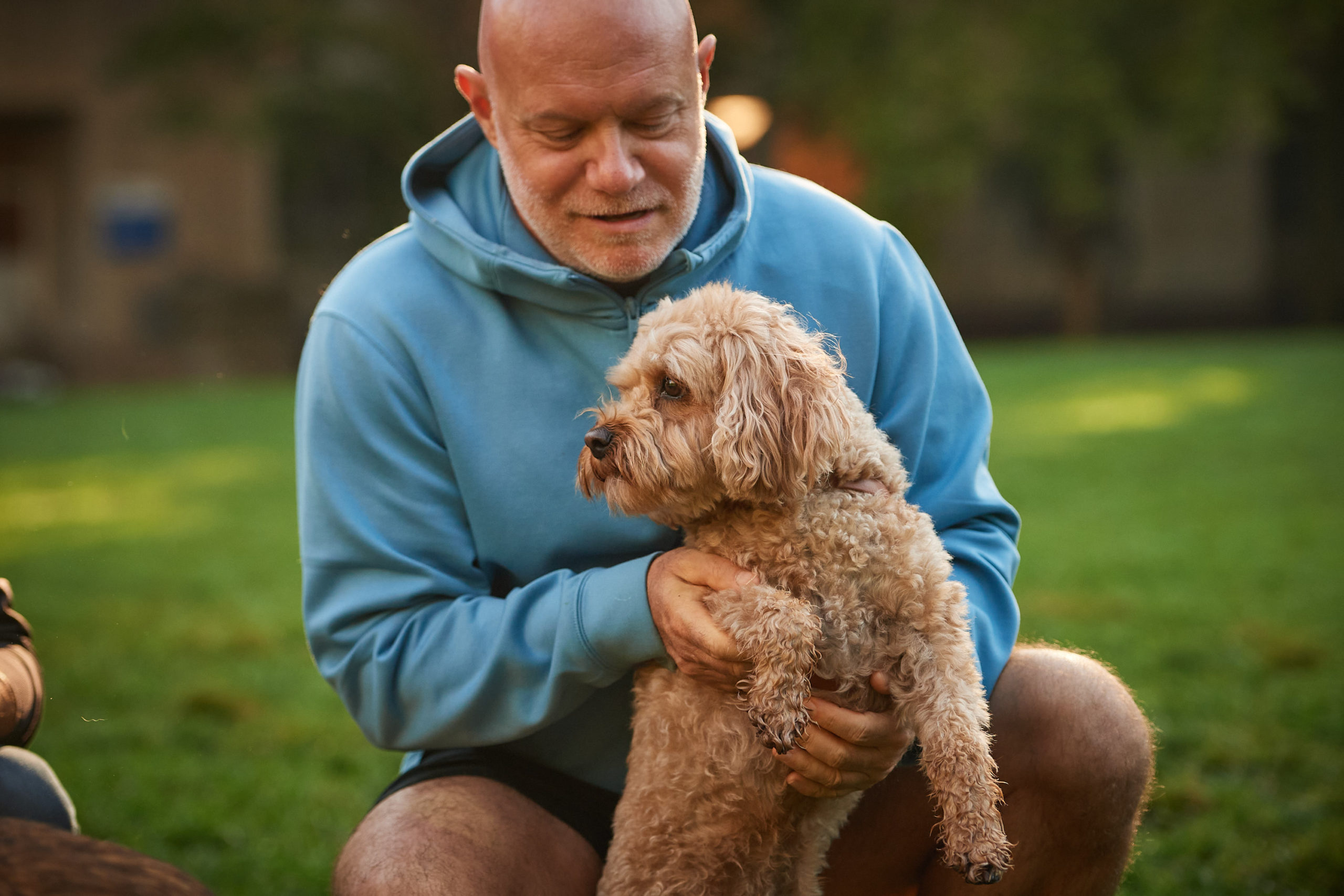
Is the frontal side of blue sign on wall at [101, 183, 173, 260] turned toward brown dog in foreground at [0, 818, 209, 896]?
yes

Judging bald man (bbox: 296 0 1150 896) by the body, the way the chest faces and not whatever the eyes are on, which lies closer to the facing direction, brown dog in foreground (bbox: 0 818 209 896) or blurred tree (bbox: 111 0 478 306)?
the brown dog in foreground

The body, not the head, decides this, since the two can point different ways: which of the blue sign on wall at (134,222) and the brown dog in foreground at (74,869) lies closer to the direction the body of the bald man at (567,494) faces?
the brown dog in foreground

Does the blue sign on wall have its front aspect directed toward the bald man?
yes

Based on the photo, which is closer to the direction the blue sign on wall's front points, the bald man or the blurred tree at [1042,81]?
the bald man

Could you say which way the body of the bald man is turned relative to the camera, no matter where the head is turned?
toward the camera

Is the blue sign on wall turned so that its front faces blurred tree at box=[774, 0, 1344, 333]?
no

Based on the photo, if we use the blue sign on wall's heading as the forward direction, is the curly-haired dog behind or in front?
in front

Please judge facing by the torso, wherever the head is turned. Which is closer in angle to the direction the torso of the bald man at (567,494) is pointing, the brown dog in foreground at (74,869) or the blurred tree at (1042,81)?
the brown dog in foreground

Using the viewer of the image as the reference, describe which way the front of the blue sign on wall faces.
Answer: facing the viewer

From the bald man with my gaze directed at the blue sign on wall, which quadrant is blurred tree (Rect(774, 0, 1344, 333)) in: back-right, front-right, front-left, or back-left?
front-right

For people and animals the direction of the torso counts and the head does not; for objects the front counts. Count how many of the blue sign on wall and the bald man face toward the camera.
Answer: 2

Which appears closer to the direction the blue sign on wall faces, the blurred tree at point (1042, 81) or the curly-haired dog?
the curly-haired dog
